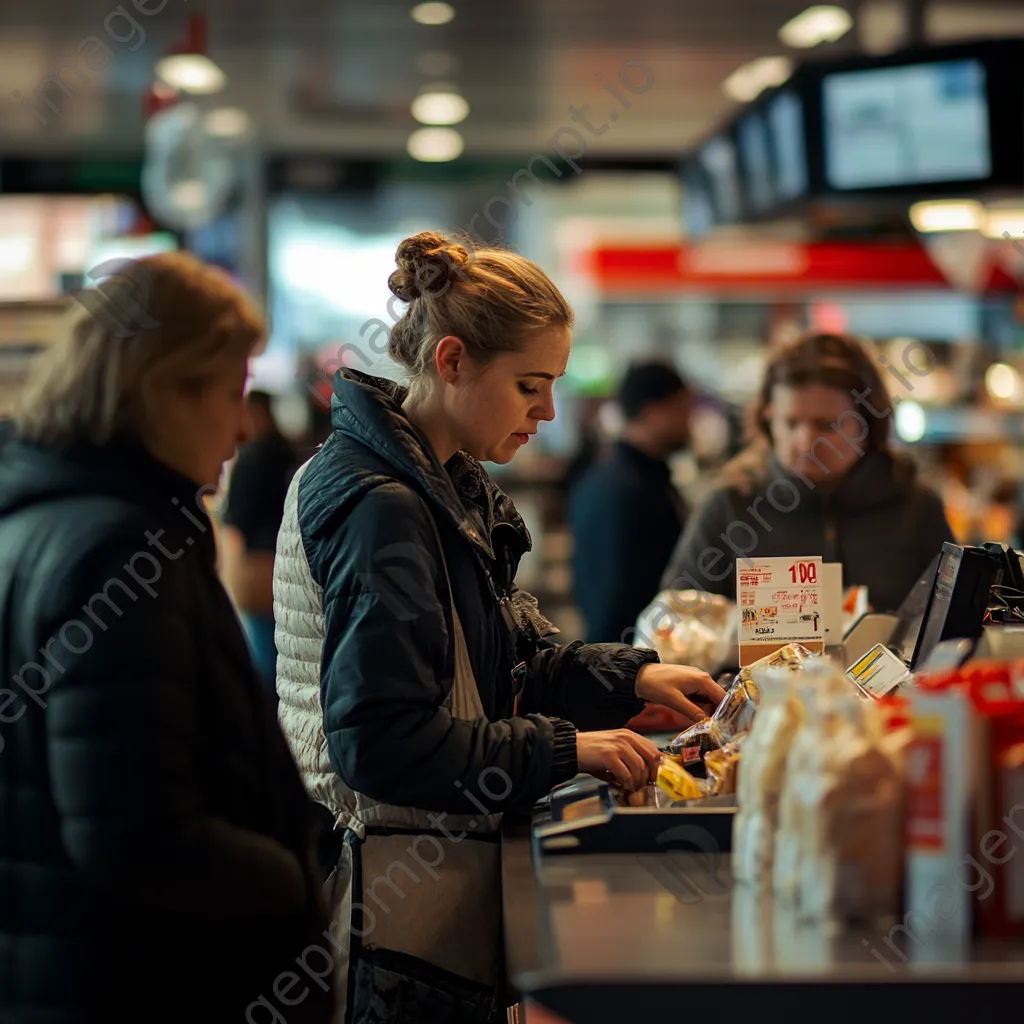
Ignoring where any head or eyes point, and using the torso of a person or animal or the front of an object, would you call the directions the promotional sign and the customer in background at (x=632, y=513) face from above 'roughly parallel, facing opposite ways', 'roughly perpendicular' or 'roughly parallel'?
roughly perpendicular

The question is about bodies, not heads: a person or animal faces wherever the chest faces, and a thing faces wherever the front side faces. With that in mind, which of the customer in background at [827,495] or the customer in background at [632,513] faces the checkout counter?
the customer in background at [827,495]

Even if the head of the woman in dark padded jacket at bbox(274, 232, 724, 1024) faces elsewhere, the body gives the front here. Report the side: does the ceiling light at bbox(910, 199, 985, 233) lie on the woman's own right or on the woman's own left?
on the woman's own left

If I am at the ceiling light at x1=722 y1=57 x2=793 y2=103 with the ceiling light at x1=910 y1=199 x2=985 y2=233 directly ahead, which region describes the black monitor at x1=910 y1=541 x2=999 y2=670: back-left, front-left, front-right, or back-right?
back-right

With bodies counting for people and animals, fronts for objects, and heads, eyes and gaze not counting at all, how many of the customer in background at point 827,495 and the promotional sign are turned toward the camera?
2

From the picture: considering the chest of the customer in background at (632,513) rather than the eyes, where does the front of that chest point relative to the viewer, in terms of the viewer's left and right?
facing to the right of the viewer

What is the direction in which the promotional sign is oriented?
toward the camera

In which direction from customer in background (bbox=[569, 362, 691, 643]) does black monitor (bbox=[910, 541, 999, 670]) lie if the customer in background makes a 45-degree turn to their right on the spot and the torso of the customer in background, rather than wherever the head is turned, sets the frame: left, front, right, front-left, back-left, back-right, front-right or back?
front-right

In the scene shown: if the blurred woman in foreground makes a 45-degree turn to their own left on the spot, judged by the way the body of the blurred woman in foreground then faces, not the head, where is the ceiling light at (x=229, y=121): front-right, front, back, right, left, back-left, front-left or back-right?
front-left

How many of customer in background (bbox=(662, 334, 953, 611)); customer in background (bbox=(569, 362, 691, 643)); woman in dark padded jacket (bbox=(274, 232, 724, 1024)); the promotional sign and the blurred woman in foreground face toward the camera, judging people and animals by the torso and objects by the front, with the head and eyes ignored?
2

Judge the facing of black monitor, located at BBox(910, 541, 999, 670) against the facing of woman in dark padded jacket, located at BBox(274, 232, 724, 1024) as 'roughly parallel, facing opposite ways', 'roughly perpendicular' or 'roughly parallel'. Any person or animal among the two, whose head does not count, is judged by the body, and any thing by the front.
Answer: roughly parallel, facing opposite ways

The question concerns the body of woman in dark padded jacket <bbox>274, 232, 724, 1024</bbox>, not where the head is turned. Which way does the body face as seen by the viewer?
to the viewer's right

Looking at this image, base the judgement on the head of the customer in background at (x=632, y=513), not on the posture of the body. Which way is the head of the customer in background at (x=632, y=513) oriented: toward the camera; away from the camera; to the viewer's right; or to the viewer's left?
to the viewer's right

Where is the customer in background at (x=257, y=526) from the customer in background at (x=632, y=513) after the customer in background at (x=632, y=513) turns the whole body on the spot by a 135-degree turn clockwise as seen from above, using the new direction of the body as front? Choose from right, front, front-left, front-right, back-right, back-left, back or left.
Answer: right

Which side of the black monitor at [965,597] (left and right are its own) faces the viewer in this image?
left

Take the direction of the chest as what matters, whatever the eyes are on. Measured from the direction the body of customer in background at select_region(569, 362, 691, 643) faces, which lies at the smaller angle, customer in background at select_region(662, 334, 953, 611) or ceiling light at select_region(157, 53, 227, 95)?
the customer in background

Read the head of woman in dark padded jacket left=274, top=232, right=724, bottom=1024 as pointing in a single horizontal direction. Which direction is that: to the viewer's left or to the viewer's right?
to the viewer's right
